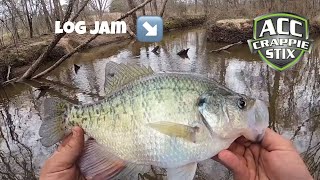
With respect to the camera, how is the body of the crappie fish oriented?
to the viewer's right

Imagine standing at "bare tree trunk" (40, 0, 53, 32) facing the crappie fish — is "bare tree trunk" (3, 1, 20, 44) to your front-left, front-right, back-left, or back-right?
front-right

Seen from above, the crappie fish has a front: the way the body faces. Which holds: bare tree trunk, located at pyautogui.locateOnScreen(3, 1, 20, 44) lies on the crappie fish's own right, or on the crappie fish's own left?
on the crappie fish's own left

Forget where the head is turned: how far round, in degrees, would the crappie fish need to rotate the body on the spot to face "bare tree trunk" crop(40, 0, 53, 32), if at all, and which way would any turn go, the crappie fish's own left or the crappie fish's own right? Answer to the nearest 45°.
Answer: approximately 90° to the crappie fish's own left
